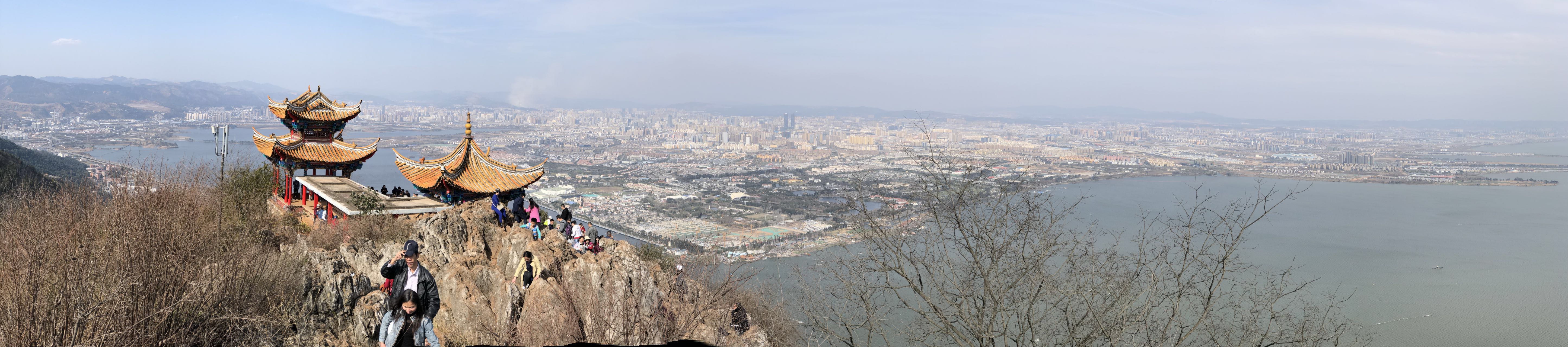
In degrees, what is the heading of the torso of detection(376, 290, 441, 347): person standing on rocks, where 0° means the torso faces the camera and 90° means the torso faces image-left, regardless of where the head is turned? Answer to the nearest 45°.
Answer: approximately 0°

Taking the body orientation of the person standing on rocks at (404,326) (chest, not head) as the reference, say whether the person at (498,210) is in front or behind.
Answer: behind

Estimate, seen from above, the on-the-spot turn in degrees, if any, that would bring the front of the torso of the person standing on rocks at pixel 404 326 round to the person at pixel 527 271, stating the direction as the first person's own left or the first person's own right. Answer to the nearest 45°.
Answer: approximately 180°

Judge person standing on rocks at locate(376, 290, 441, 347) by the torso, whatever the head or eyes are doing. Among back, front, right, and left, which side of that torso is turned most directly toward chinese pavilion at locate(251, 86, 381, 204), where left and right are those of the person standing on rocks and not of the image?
back

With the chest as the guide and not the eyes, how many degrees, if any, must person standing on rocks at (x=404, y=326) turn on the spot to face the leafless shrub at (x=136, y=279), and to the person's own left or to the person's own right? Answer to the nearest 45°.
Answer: approximately 135° to the person's own right

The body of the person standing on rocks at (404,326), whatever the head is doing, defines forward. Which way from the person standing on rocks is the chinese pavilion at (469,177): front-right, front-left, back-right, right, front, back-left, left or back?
back
